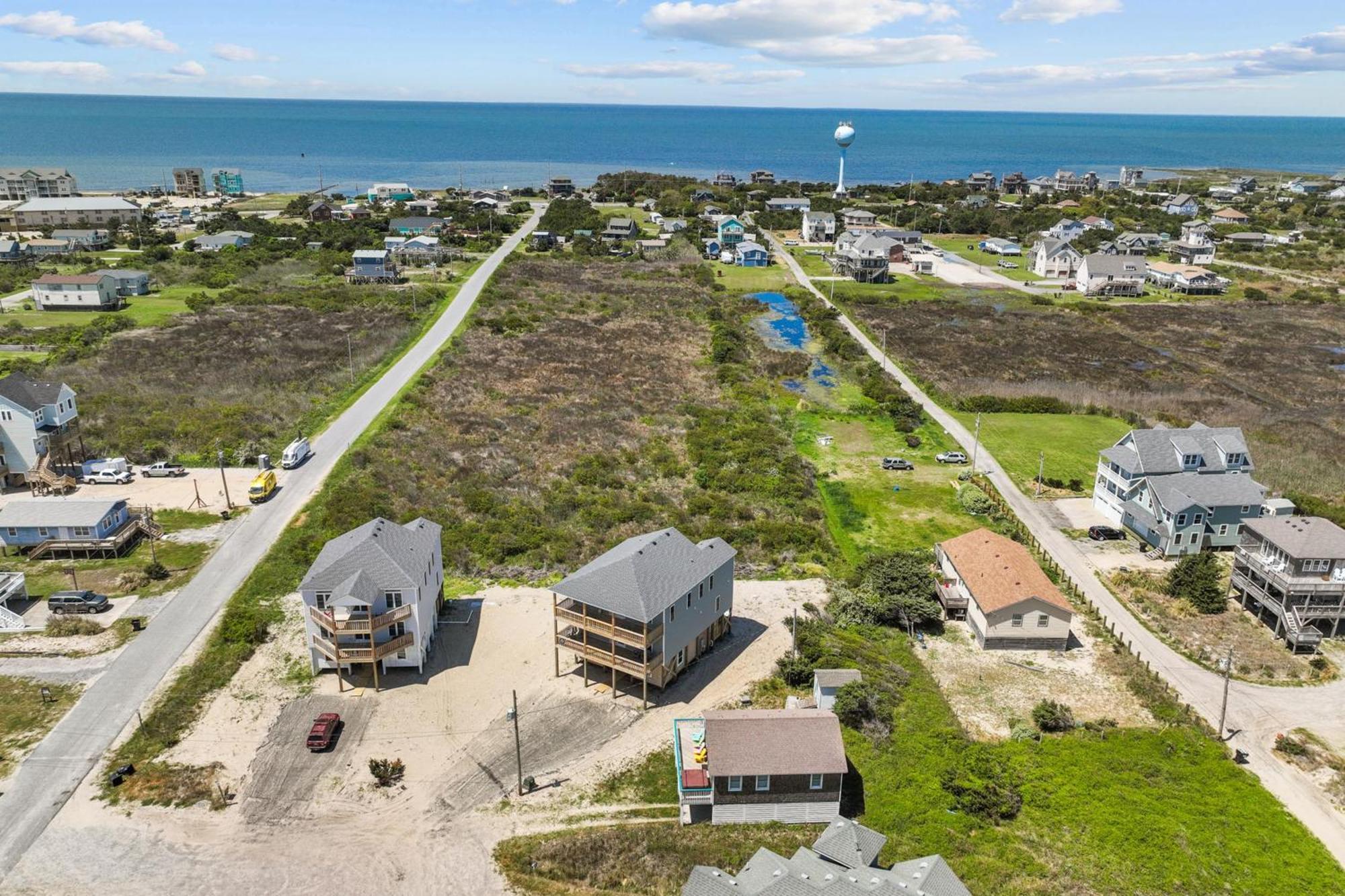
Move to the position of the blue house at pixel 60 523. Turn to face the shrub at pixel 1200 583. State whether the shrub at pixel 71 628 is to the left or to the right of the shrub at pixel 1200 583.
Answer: right

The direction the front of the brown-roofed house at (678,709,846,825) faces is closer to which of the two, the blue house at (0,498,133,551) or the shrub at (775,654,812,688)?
the blue house

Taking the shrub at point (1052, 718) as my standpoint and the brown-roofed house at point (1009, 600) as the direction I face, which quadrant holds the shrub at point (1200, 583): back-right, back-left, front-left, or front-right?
front-right

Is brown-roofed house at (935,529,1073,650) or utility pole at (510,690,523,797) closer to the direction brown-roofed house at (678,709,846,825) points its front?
the utility pole

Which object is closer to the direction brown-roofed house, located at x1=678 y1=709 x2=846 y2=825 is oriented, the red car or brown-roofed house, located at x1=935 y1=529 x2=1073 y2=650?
the red car

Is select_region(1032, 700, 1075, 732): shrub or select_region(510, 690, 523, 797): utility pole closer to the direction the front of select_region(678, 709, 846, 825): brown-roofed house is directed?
the utility pole

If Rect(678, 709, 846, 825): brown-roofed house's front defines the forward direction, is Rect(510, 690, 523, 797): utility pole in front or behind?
in front

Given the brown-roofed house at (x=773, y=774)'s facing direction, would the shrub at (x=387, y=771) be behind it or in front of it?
in front

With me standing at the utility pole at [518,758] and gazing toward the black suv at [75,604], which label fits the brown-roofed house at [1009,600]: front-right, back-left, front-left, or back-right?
back-right

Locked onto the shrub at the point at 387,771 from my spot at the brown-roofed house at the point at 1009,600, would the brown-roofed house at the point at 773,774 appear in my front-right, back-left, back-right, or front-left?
front-left
